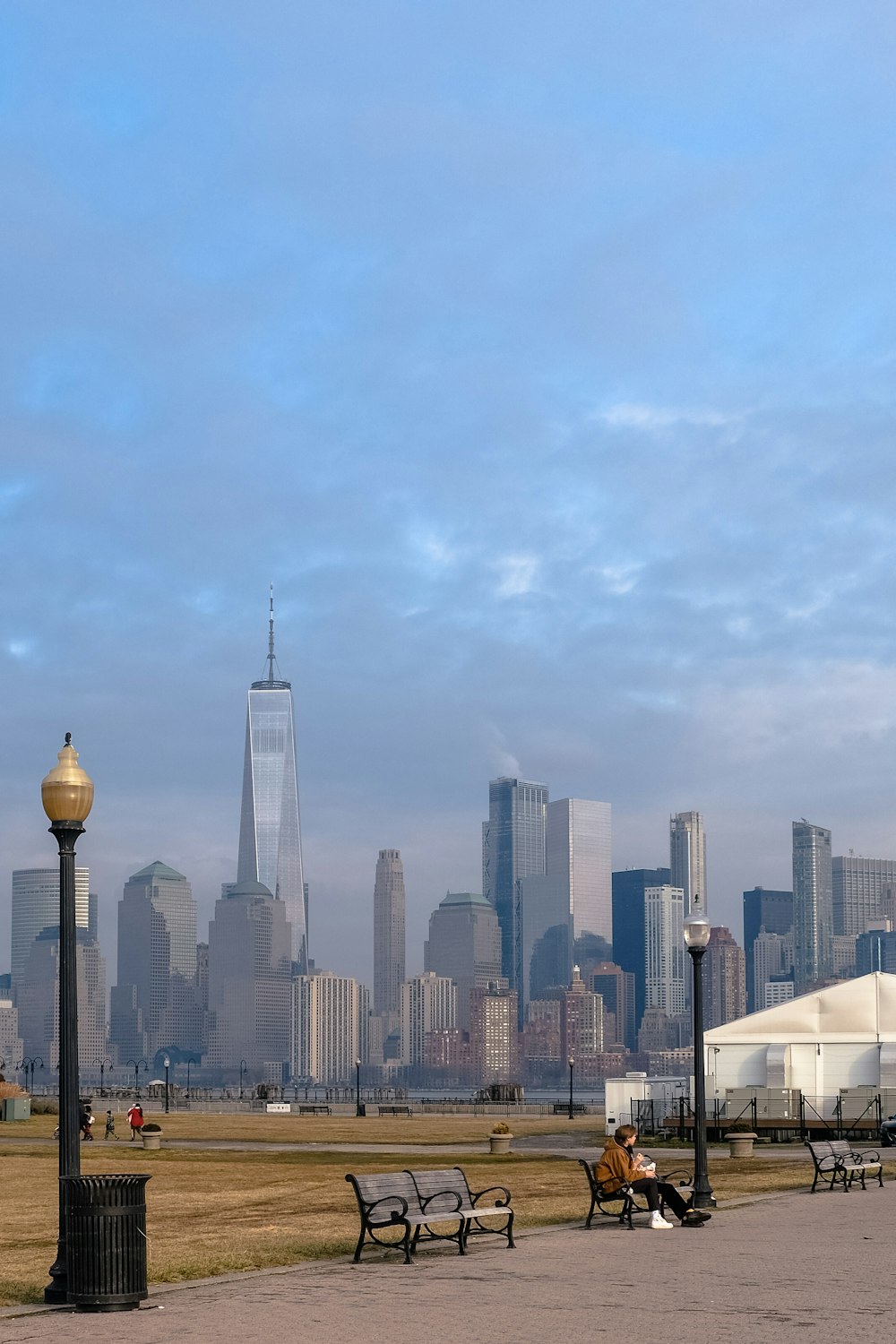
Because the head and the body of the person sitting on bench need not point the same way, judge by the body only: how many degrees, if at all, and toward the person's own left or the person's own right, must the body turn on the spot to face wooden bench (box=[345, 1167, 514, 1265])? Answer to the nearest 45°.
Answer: approximately 135° to the person's own right

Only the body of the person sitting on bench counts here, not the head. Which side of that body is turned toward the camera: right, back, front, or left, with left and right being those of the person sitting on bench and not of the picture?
right

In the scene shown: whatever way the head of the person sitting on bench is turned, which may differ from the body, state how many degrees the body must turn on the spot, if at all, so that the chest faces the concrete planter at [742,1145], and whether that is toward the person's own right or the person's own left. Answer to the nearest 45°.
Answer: approximately 90° to the person's own left
